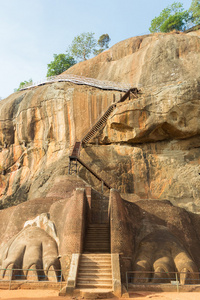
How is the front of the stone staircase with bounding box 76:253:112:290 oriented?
toward the camera

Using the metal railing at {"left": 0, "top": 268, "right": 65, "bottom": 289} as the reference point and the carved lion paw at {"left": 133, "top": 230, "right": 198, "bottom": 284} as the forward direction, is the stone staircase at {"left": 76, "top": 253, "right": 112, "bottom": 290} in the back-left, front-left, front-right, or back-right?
front-right

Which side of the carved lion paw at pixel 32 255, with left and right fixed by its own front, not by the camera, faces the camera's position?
front

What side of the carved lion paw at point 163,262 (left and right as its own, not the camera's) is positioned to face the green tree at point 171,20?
back

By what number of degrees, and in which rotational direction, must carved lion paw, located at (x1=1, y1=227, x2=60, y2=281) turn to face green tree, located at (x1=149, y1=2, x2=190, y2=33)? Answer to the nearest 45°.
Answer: approximately 135° to its left

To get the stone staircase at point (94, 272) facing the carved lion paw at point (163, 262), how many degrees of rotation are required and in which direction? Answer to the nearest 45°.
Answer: approximately 90° to its left

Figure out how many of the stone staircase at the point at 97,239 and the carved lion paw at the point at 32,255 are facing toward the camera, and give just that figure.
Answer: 2

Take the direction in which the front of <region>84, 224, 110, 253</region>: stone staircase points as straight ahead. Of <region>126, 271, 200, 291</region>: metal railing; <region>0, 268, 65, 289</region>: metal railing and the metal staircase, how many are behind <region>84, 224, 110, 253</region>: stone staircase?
1

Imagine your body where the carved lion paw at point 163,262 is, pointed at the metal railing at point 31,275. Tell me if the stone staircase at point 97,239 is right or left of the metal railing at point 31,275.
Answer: right

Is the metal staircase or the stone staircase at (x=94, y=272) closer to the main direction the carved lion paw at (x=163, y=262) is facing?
the stone staircase

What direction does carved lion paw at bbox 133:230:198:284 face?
toward the camera

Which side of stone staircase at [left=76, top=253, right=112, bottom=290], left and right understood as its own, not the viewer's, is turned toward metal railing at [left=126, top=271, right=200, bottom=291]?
left

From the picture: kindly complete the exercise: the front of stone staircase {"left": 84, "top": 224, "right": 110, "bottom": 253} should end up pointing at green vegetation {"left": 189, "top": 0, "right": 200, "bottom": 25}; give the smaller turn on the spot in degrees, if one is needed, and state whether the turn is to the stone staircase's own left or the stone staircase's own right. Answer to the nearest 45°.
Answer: approximately 135° to the stone staircase's own left

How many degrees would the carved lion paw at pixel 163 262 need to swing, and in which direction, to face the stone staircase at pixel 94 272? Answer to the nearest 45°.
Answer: approximately 45° to its right
